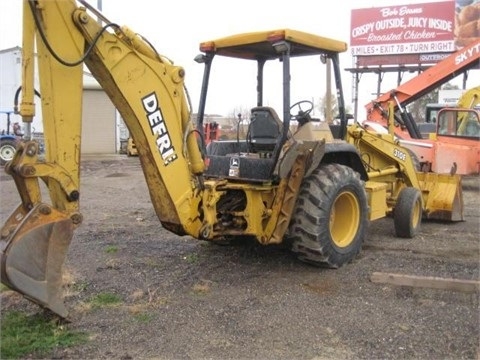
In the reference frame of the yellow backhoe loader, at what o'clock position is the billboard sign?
The billboard sign is roughly at 11 o'clock from the yellow backhoe loader.

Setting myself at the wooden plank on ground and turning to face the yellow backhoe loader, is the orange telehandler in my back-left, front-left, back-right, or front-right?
front-right

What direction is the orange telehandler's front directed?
to the viewer's right

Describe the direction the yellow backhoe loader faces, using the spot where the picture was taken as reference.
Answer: facing away from the viewer and to the right of the viewer

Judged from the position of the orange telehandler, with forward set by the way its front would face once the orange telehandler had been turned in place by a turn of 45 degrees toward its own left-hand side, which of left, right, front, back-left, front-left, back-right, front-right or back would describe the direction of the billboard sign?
front-left

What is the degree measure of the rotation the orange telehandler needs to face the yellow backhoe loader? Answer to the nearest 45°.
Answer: approximately 90° to its right

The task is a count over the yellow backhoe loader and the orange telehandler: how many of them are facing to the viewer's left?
0

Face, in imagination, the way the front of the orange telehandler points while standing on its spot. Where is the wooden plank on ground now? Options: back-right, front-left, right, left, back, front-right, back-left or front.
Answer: right
